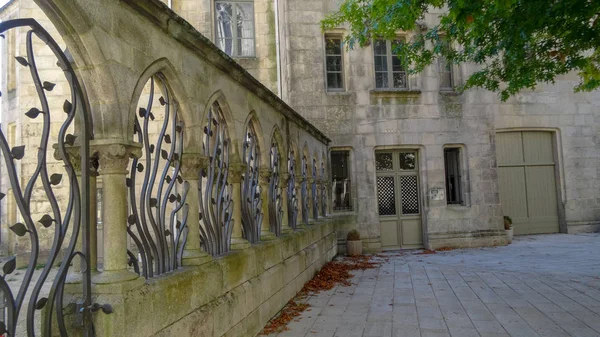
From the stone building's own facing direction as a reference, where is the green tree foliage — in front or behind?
in front

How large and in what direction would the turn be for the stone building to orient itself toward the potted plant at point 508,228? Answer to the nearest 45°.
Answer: approximately 90° to its left

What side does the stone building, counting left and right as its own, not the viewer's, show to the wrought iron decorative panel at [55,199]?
front

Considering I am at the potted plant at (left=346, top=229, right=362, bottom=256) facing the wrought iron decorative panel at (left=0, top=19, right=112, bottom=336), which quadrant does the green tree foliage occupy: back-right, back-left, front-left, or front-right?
front-left

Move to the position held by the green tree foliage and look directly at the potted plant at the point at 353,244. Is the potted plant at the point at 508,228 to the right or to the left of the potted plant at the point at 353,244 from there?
right

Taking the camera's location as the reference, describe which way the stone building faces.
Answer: facing the viewer

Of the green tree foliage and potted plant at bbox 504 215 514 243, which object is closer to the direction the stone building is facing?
the green tree foliage

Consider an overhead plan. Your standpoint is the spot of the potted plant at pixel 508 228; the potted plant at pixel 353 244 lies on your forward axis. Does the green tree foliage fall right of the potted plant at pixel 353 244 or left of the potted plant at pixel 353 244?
left

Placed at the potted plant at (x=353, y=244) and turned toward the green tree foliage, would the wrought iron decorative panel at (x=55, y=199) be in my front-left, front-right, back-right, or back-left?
front-right

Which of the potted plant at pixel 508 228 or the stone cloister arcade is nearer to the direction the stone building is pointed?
the stone cloister arcade

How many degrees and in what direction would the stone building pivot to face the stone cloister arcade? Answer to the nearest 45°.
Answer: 0° — it already faces it
